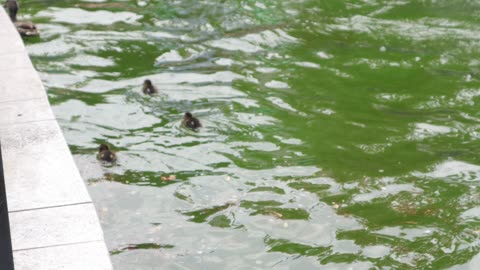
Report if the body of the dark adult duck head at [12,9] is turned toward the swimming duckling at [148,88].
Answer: no
